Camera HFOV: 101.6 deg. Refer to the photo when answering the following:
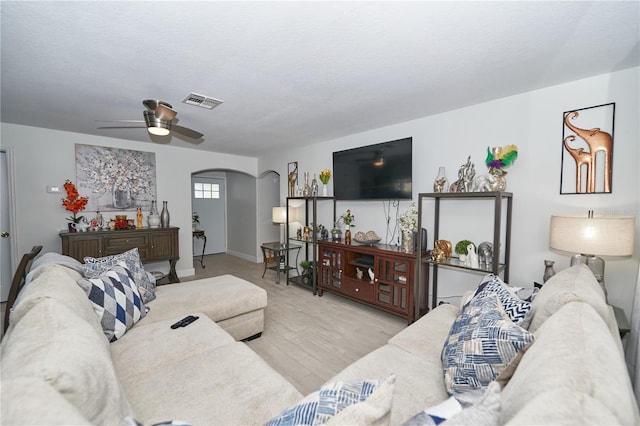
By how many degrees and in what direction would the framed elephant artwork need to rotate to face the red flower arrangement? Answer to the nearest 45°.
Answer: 0° — it already faces it

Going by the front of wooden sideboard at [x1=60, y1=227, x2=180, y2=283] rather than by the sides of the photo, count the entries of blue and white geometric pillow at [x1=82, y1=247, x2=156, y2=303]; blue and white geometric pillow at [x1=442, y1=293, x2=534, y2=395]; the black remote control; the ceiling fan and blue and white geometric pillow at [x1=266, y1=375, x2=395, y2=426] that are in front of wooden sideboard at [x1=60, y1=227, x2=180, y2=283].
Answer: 5

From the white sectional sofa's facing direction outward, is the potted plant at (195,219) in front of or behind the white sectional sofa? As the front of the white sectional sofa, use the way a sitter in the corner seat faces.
in front

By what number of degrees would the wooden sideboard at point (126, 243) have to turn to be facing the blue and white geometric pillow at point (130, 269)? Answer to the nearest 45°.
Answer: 0° — it already faces it

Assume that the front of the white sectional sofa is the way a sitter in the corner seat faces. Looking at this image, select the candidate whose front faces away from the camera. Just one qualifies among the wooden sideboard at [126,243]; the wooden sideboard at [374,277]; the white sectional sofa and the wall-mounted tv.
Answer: the white sectional sofa

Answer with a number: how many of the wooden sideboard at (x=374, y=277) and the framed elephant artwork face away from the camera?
0

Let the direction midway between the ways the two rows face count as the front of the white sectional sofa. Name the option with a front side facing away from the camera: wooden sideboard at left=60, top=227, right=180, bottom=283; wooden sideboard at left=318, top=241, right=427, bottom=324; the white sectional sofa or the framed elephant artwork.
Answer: the white sectional sofa

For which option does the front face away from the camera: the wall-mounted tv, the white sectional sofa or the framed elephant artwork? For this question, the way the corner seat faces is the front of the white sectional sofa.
the white sectional sofa

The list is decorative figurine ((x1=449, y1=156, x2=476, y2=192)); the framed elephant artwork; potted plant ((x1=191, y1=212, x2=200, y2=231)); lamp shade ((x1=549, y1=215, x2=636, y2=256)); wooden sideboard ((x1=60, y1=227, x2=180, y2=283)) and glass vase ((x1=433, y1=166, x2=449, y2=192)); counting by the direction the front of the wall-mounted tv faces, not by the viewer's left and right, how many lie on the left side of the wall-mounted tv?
4

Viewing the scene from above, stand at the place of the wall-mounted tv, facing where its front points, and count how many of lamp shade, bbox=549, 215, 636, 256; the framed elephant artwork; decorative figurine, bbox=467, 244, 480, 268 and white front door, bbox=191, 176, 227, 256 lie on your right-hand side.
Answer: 1

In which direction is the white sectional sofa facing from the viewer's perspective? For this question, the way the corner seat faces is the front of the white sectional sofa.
away from the camera

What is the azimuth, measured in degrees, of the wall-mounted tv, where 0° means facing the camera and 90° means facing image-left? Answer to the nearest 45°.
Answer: approximately 45°

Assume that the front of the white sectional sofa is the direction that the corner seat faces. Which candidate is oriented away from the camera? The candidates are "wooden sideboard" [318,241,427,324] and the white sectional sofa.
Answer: the white sectional sofa

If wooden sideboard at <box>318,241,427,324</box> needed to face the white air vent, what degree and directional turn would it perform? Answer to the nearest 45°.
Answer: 0° — it already faces it

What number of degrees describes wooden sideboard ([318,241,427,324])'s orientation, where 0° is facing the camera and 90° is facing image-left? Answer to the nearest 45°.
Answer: approximately 45°

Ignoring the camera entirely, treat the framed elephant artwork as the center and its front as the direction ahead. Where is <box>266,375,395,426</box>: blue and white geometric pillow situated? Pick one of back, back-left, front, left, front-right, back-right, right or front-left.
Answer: front-left

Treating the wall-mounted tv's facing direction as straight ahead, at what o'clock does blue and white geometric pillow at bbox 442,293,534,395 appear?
The blue and white geometric pillow is roughly at 10 o'clock from the wall-mounted tv.

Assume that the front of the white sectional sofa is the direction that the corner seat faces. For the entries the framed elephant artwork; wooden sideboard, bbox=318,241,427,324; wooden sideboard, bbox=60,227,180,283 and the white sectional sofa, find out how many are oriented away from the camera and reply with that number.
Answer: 1

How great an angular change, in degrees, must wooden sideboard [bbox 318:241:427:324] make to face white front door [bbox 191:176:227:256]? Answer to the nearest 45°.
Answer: approximately 90° to its right
